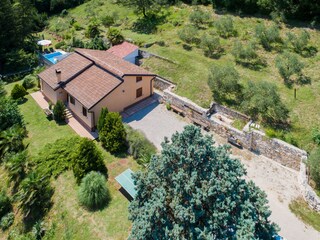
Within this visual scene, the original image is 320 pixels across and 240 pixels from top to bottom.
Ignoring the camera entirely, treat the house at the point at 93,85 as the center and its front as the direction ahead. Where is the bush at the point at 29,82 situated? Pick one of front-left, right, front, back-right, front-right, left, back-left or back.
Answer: right

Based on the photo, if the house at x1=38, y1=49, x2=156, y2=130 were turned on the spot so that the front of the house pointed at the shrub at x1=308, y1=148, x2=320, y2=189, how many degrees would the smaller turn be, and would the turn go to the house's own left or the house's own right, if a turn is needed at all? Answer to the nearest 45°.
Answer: approximately 90° to the house's own left

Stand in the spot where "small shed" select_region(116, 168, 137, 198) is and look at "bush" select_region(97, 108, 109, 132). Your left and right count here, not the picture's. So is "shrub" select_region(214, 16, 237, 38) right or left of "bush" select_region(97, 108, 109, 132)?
right

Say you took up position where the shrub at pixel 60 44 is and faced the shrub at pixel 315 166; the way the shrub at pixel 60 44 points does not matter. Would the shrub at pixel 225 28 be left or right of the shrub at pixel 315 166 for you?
left

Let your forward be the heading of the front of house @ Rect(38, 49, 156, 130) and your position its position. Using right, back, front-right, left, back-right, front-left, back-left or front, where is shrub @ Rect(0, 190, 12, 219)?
front

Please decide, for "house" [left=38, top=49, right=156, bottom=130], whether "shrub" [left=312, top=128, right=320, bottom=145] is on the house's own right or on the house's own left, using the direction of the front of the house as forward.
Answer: on the house's own left

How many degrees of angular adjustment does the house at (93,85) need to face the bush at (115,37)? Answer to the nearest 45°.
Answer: approximately 135° to its right

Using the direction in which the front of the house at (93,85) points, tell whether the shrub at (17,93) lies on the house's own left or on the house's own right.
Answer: on the house's own right

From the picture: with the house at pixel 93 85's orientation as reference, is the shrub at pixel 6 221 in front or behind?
in front

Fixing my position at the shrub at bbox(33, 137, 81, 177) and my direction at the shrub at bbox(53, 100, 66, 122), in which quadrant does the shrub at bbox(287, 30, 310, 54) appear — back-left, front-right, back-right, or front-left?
front-right

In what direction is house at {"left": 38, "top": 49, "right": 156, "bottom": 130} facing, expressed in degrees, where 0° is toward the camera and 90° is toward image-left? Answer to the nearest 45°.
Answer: approximately 45°

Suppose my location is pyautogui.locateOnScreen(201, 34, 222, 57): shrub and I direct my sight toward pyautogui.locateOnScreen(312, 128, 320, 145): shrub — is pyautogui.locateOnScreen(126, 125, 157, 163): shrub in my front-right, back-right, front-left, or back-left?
front-right

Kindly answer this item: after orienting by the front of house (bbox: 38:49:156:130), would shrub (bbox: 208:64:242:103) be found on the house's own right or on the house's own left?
on the house's own left
